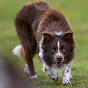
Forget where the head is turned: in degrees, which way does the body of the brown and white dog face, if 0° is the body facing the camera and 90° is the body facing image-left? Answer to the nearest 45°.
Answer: approximately 315°
